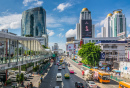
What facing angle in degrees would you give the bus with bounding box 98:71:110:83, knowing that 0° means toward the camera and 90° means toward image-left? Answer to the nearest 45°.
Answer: approximately 315°
